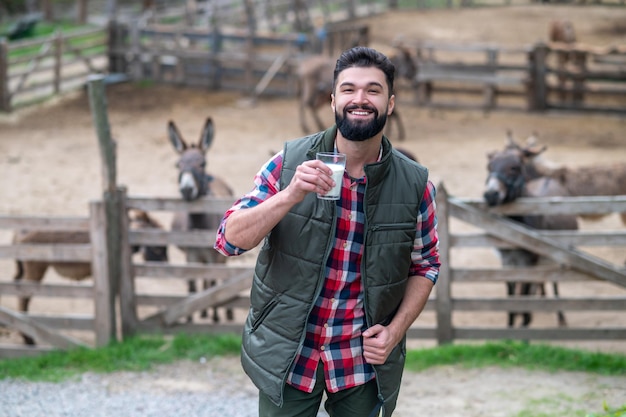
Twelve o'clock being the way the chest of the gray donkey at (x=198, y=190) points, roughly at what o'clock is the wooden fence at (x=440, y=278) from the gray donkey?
The wooden fence is roughly at 9 o'clock from the gray donkey.

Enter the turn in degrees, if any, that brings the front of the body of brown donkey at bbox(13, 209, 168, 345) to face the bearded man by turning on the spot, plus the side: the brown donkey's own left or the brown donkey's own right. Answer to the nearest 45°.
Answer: approximately 90° to the brown donkey's own right

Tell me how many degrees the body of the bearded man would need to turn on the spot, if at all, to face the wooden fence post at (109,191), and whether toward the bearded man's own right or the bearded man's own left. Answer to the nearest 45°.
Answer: approximately 135° to the bearded man's own right

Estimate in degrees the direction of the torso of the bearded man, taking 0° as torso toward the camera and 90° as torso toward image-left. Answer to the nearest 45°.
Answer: approximately 0°

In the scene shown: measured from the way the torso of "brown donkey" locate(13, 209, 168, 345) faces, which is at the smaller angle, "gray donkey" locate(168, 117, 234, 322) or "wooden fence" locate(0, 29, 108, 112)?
the gray donkey

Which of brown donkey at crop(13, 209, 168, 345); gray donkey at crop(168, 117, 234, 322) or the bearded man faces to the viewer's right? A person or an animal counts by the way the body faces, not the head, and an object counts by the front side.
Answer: the brown donkey

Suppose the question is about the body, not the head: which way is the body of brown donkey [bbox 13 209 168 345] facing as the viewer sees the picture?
to the viewer's right

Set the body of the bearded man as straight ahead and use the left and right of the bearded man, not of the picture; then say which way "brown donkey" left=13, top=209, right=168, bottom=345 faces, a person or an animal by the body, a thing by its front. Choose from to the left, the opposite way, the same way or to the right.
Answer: to the left

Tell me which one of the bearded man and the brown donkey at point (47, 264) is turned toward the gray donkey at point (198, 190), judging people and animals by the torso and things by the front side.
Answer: the brown donkey

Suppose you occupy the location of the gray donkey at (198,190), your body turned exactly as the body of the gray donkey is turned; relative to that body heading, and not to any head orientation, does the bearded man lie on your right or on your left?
on your left

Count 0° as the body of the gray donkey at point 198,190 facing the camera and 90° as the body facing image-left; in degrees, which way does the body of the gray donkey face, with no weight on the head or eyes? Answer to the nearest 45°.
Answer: approximately 45°

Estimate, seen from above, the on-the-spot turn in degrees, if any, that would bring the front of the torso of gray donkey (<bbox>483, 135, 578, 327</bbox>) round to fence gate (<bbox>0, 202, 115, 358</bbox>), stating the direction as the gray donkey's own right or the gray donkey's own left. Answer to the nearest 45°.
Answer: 0° — it already faces it

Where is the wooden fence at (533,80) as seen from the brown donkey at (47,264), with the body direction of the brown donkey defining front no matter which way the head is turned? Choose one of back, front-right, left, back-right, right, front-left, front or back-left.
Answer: front-left
